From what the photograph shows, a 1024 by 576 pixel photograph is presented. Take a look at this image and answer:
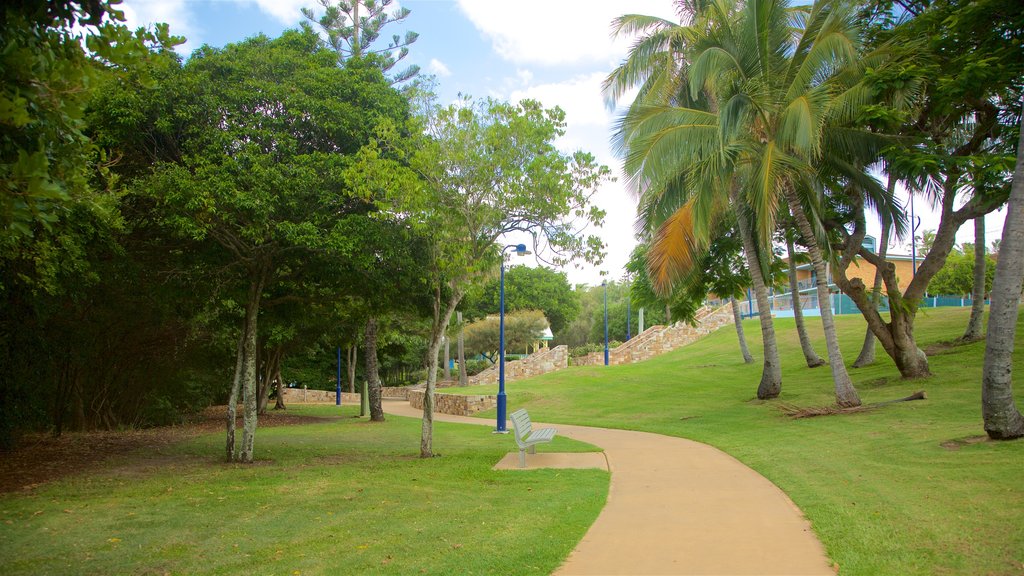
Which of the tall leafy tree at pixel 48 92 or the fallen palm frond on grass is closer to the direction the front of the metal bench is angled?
the fallen palm frond on grass

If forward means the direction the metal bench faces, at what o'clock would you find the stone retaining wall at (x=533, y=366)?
The stone retaining wall is roughly at 9 o'clock from the metal bench.

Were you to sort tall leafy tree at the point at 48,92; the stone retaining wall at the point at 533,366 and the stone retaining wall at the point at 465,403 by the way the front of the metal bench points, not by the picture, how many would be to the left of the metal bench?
2

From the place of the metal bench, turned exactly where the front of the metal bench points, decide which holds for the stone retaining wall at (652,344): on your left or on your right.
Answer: on your left

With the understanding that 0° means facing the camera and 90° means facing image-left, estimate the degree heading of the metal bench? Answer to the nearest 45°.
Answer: approximately 270°

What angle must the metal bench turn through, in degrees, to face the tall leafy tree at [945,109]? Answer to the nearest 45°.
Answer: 0° — it already faces it
